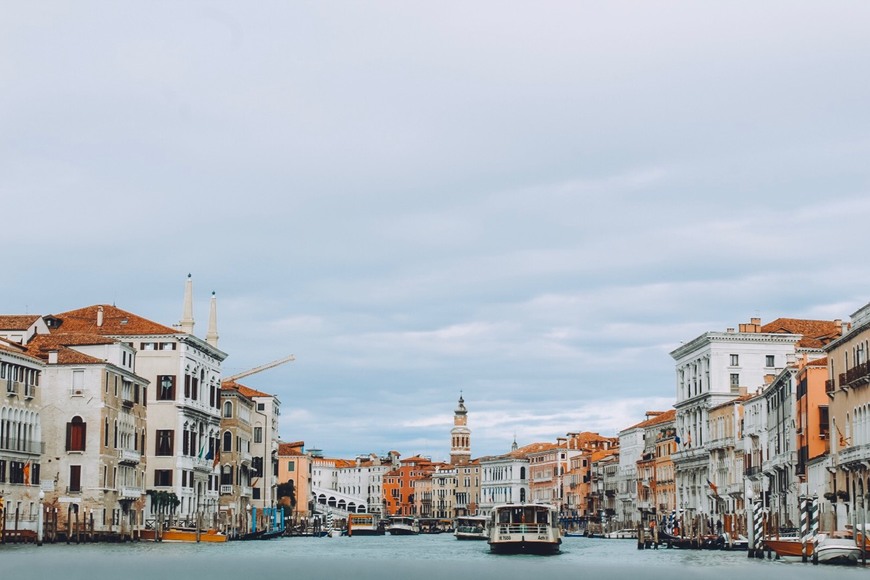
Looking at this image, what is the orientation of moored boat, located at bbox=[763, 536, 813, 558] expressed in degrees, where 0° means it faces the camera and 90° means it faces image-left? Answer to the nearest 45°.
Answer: approximately 90°

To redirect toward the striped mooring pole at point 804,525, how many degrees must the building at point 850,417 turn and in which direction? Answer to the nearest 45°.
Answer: approximately 45° to its left

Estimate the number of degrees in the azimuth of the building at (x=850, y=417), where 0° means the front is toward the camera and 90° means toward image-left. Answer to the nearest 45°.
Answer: approximately 45°
